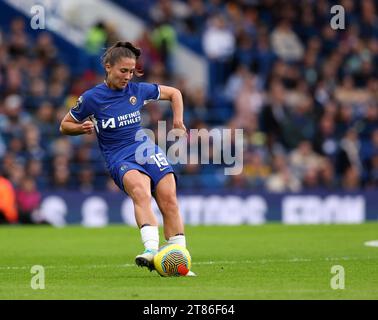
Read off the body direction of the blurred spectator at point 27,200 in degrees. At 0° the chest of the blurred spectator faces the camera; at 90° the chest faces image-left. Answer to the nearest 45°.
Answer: approximately 0°

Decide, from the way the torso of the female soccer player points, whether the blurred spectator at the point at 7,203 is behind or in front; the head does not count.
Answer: behind

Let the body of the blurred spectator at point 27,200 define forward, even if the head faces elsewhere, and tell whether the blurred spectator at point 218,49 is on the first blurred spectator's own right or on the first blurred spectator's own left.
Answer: on the first blurred spectator's own left

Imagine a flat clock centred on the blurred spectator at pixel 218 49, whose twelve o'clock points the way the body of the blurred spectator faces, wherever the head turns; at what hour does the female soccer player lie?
The female soccer player is roughly at 12 o'clock from the blurred spectator.

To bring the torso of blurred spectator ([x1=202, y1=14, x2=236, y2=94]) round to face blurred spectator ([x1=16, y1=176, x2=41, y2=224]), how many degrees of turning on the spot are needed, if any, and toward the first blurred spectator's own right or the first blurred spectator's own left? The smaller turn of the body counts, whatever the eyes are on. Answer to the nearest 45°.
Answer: approximately 45° to the first blurred spectator's own right

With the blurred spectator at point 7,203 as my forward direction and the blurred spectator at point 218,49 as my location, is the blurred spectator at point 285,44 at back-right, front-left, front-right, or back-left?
back-left

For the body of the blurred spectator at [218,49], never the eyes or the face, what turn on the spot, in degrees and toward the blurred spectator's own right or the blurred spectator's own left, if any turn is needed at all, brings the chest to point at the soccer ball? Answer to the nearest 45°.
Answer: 0° — they already face it

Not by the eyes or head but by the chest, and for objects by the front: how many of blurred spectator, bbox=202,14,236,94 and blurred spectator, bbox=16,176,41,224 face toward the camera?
2
